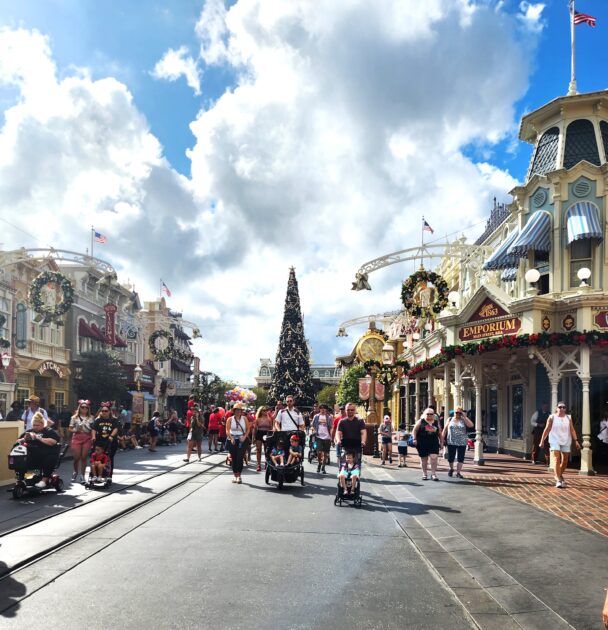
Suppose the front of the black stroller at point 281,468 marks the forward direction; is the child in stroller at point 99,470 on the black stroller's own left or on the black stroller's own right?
on the black stroller's own right

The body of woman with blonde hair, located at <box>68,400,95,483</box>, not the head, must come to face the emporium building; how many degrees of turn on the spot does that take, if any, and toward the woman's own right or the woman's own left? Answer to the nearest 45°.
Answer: approximately 90° to the woman's own left

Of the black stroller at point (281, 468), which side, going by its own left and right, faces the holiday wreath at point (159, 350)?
back

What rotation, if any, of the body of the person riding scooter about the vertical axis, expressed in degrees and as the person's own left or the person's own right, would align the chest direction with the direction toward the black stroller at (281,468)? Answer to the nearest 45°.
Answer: approximately 135° to the person's own left

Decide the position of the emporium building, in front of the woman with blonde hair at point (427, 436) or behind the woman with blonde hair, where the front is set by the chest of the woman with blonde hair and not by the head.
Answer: behind

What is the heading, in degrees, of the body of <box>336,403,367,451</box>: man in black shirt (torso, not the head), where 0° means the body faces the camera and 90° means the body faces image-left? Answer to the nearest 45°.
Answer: approximately 0°

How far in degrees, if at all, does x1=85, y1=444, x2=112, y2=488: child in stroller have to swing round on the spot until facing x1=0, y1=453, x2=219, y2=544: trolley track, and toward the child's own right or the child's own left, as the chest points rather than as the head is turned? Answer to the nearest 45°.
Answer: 0° — they already face it

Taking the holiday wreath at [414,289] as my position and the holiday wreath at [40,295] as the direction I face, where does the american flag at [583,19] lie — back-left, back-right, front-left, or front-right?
back-left

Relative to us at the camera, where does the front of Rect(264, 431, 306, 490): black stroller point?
facing the viewer

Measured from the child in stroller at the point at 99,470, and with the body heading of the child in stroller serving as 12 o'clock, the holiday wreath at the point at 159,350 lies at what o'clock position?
The holiday wreath is roughly at 6 o'clock from the child in stroller.
